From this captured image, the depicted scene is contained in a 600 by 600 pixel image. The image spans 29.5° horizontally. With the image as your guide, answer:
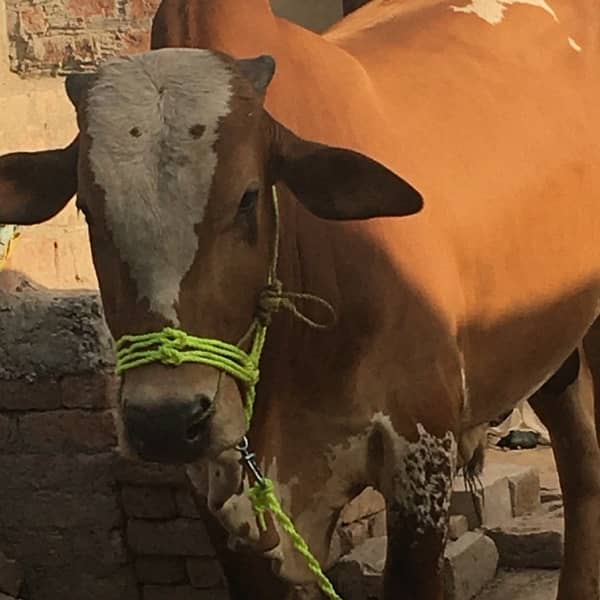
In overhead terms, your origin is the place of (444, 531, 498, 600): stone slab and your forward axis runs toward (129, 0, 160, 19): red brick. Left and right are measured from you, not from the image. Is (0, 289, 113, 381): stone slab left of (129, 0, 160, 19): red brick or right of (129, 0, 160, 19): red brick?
left

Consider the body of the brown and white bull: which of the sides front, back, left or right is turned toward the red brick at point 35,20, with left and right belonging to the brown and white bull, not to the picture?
right

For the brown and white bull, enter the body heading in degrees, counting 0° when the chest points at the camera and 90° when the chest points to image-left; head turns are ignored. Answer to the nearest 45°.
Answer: approximately 45°

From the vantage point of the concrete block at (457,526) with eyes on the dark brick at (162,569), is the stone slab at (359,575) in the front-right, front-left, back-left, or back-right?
front-left

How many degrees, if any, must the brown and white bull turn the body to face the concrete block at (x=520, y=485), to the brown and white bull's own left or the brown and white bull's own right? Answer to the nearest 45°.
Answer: approximately 180°
